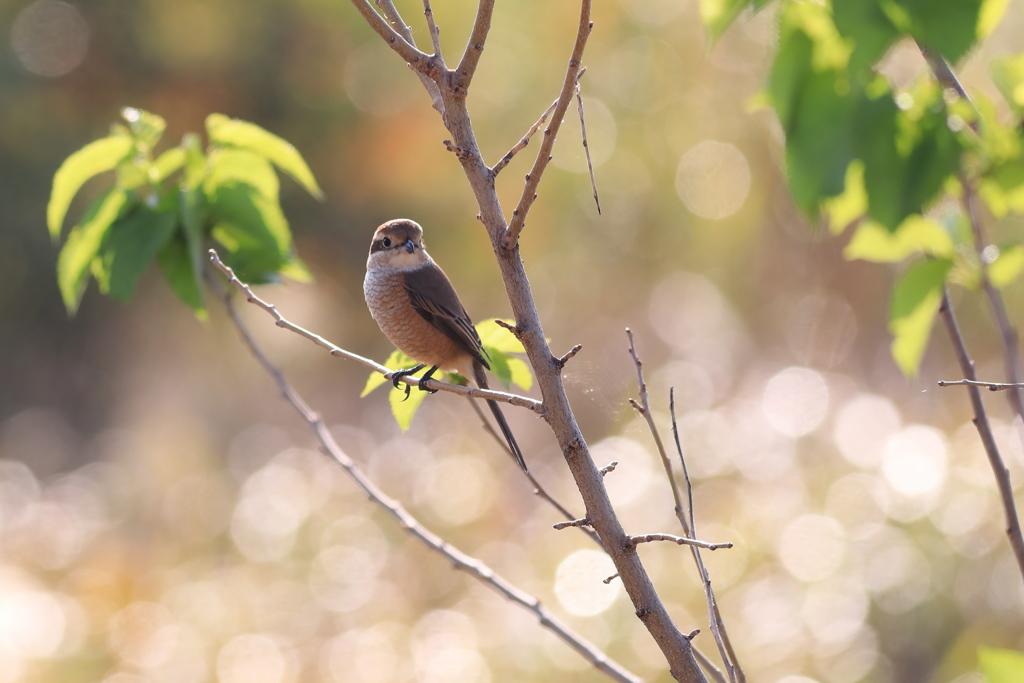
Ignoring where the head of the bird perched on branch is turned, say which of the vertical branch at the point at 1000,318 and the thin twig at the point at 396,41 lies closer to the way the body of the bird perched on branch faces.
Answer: the thin twig

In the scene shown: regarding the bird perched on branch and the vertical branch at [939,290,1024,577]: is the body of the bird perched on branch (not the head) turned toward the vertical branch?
no

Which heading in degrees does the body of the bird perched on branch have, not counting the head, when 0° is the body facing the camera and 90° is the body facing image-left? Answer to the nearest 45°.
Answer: approximately 45°
